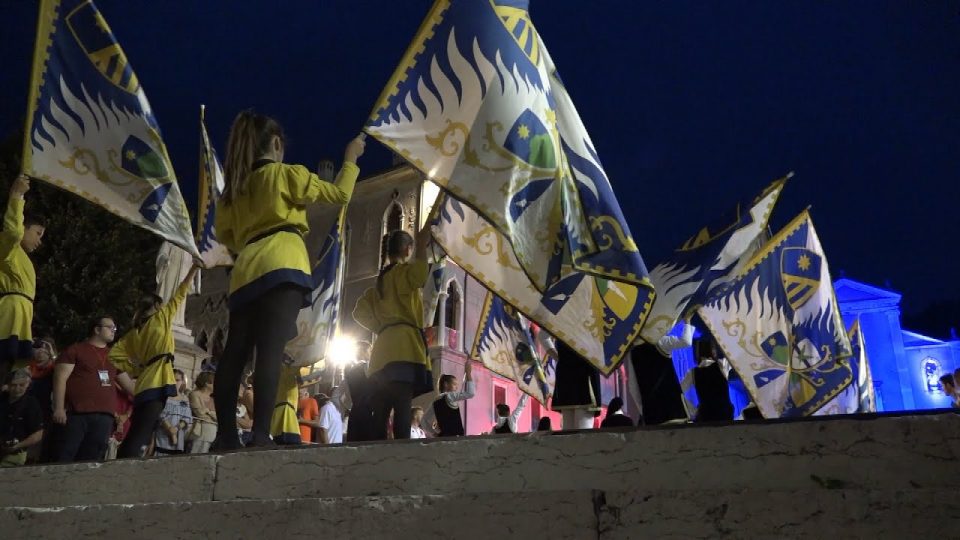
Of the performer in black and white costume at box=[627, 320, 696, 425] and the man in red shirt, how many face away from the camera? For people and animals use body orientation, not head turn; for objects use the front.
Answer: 1

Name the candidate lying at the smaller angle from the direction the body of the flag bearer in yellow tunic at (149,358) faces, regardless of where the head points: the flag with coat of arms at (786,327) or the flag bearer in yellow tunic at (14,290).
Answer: the flag with coat of arms

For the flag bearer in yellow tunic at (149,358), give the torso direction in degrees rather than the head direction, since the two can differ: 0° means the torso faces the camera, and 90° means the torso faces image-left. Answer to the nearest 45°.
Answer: approximately 225°

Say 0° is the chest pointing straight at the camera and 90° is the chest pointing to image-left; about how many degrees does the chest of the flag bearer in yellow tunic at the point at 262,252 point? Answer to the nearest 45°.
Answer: approximately 225°

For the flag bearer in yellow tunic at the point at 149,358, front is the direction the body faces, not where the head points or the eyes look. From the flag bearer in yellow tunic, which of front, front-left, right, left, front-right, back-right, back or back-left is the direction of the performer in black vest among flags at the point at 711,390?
front-right

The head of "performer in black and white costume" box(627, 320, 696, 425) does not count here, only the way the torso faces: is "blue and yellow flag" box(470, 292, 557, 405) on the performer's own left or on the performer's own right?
on the performer's own left

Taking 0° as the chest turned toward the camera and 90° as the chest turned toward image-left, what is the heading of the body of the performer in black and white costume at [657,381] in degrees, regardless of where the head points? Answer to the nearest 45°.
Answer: approximately 180°

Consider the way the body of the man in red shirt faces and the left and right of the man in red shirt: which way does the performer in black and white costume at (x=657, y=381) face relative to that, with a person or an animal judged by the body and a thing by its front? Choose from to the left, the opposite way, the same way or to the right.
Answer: to the left

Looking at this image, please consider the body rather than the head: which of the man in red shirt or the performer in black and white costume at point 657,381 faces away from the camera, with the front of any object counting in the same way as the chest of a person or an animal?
the performer in black and white costume

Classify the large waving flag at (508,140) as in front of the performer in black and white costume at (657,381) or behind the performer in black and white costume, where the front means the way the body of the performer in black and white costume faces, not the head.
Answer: behind

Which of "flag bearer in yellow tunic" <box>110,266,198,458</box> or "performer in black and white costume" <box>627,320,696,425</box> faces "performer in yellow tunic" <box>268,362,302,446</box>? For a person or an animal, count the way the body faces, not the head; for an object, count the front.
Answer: the flag bearer in yellow tunic

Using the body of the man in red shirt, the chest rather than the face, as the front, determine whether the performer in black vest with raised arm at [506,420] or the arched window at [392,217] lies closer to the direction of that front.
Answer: the performer in black vest with raised arm

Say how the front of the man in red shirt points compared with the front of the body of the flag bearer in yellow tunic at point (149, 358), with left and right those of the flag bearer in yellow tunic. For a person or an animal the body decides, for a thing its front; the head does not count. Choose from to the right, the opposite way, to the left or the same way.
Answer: to the right
